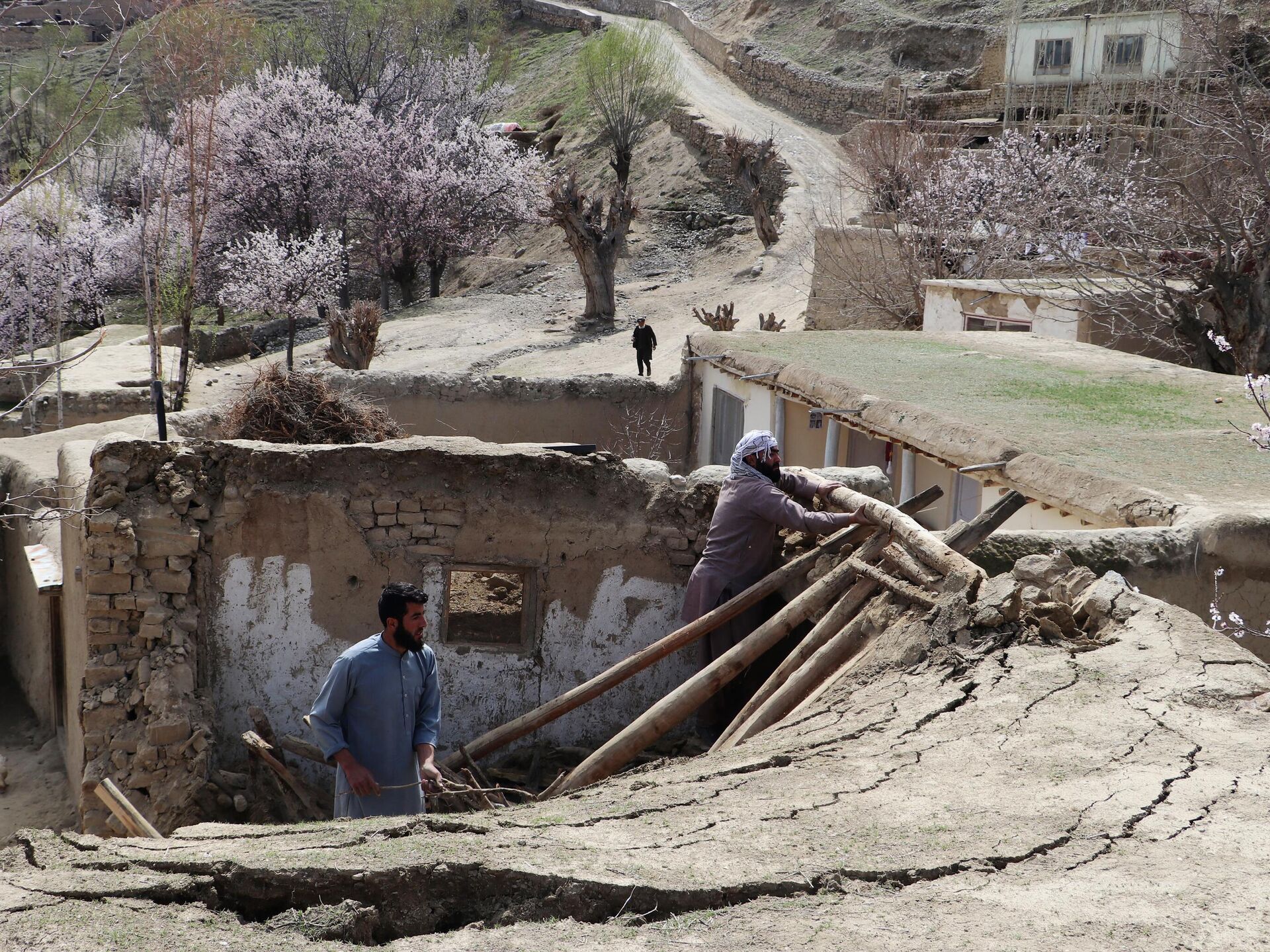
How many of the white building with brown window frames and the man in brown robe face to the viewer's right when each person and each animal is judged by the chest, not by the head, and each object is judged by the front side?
1

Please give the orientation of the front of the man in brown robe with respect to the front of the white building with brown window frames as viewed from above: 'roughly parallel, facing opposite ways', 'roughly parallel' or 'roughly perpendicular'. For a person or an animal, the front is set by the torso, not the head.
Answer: roughly perpendicular

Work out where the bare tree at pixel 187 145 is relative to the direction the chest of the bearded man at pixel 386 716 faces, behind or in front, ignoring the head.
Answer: behind

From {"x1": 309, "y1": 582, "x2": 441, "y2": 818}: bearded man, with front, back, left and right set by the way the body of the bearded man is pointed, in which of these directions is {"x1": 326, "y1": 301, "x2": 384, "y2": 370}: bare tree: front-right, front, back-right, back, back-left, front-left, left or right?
back-left

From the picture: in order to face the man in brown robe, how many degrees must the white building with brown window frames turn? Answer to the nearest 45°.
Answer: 0° — it already faces them

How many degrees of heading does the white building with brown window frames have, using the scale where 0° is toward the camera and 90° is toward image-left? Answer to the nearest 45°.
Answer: approximately 0°

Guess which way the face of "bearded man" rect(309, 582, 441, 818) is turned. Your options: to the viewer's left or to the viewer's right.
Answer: to the viewer's right

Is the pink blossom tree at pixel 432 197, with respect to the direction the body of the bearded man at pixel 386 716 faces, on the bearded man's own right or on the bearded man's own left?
on the bearded man's own left

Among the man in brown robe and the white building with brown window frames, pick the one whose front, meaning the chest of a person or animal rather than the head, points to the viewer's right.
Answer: the man in brown robe

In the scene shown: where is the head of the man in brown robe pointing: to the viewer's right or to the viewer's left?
to the viewer's right

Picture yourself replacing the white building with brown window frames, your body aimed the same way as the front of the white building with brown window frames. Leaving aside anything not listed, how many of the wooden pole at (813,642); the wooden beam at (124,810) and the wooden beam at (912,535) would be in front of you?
3

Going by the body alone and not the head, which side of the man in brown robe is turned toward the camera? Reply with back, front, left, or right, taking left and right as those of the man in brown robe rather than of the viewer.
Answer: right

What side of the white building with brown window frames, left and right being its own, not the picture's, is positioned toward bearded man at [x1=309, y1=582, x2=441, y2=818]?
front
